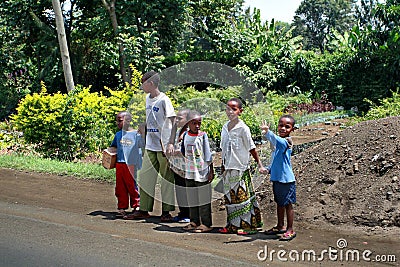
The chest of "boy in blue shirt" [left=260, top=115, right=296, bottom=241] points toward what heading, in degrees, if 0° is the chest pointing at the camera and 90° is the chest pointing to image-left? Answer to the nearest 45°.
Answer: approximately 45°

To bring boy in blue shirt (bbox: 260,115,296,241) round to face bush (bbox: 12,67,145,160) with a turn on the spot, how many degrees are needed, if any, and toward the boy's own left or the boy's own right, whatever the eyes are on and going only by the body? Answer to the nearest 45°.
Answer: approximately 90° to the boy's own right

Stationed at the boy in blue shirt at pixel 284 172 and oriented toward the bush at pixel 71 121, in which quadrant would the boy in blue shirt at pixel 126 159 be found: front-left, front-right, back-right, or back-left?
front-left

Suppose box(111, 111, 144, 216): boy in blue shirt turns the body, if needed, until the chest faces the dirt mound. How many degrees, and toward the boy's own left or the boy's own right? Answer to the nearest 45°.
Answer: approximately 135° to the boy's own left

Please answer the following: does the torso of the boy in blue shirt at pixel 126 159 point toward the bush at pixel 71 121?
no

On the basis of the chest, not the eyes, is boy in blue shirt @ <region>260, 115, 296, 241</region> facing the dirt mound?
no

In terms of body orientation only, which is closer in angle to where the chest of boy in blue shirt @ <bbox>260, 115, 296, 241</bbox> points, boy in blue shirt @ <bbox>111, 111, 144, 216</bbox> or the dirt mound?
the boy in blue shirt

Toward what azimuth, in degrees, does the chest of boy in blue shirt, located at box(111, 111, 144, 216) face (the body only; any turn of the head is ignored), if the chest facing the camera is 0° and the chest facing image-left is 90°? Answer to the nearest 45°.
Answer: approximately 45°

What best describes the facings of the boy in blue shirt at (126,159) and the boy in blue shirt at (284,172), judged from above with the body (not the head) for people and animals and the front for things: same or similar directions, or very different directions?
same or similar directions

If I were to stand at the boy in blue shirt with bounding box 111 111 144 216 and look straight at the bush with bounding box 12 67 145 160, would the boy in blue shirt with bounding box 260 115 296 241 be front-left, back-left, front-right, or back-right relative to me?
back-right

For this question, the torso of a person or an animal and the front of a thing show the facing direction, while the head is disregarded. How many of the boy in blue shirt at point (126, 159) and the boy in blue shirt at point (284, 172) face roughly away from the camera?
0

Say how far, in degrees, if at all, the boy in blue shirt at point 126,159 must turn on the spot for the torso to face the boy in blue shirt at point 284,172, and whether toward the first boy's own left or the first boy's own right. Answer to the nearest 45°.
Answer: approximately 90° to the first boy's own left

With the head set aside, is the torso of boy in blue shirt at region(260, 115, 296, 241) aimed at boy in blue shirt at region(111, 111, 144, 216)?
no
